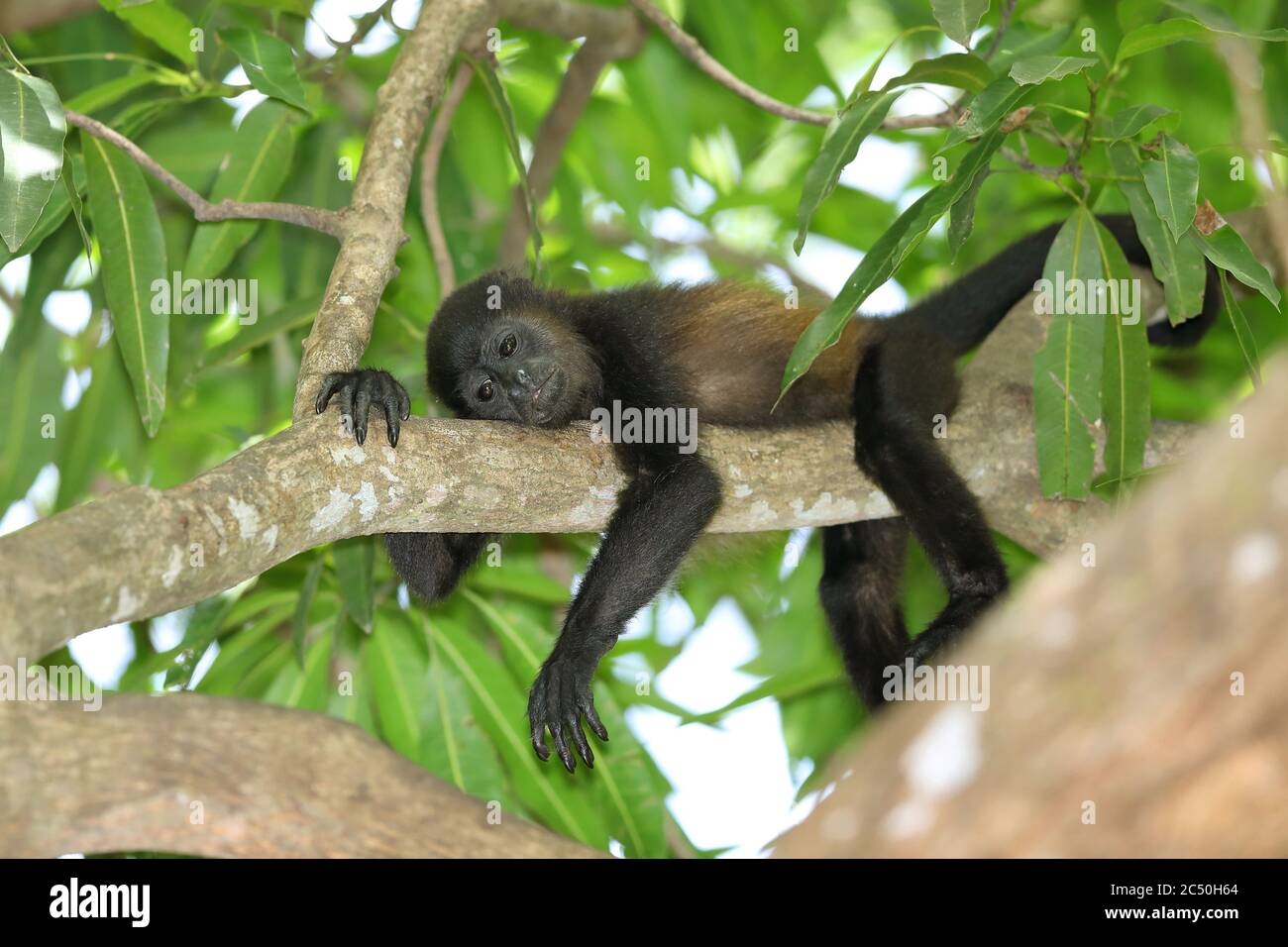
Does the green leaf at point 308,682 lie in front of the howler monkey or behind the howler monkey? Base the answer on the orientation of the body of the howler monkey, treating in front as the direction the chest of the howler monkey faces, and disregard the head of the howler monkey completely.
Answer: in front

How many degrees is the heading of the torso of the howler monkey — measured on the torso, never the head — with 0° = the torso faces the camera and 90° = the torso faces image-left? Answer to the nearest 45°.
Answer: approximately 90°

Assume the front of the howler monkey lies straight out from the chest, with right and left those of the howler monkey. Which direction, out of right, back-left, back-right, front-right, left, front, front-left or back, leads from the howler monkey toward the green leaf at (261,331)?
front

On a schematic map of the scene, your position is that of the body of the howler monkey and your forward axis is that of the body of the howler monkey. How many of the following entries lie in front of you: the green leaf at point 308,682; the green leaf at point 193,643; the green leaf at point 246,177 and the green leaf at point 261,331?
4

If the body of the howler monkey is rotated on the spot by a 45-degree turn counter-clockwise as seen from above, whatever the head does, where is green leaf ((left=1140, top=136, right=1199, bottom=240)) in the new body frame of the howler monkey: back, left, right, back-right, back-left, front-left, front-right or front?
left

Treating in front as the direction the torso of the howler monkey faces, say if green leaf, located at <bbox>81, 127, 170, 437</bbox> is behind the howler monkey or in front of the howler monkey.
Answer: in front

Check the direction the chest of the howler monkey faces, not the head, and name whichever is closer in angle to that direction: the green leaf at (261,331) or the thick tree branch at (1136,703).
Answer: the green leaf

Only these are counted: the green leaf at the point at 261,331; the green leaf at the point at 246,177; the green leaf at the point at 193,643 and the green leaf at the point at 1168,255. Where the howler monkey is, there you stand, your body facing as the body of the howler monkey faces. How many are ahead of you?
3

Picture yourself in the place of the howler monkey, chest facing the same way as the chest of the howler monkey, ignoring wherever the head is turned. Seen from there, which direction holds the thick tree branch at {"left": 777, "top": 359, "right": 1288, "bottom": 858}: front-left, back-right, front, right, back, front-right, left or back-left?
left
